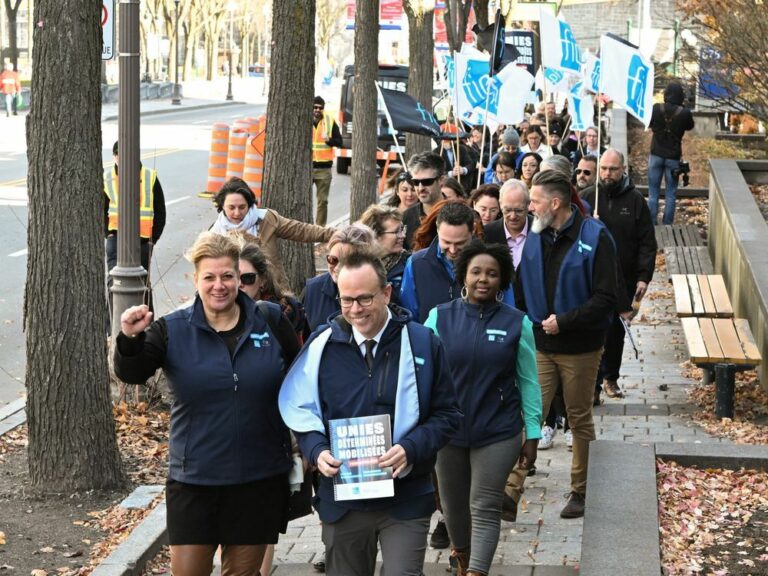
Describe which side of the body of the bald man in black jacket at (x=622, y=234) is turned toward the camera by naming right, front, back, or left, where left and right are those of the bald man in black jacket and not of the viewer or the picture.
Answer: front

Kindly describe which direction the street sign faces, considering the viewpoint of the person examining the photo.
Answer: facing the viewer

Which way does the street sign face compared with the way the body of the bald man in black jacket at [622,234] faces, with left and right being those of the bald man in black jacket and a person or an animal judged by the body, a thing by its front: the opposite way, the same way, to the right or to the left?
the same way

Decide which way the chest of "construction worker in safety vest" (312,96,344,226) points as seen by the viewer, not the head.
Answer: toward the camera

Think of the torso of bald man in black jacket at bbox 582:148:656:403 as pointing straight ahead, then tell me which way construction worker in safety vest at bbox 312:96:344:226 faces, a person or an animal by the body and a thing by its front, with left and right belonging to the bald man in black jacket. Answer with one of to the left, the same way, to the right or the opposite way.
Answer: the same way

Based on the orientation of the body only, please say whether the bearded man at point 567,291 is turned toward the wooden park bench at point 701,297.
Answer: no

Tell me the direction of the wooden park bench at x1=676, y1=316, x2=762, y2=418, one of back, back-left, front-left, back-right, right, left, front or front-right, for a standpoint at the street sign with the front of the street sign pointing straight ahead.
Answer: front-left

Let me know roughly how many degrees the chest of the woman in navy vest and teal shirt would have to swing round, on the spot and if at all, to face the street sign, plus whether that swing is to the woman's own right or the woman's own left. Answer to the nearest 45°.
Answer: approximately 135° to the woman's own right

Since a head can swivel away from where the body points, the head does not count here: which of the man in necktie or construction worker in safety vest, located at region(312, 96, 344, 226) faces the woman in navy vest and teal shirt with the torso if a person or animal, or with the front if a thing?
the construction worker in safety vest

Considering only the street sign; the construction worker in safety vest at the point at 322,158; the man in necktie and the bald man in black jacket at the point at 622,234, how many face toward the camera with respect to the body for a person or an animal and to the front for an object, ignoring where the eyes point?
4

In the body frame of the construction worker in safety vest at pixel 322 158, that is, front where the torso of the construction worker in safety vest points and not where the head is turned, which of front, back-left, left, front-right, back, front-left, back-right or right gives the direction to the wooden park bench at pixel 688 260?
front-left

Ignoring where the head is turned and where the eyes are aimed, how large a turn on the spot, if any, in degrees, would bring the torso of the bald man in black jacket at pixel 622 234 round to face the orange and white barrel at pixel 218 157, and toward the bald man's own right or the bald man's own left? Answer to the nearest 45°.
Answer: approximately 135° to the bald man's own right

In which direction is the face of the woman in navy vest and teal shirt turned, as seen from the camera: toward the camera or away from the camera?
toward the camera

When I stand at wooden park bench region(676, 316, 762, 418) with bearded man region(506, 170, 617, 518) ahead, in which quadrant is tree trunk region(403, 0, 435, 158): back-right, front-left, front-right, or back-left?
back-right

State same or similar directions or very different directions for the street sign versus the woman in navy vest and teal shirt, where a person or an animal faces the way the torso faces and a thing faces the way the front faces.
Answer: same or similar directions

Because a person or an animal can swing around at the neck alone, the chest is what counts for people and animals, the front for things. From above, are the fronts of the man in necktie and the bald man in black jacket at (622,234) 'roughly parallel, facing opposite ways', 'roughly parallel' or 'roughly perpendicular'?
roughly parallel
